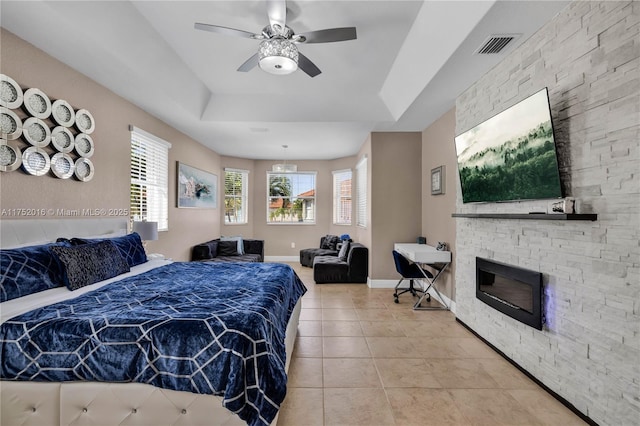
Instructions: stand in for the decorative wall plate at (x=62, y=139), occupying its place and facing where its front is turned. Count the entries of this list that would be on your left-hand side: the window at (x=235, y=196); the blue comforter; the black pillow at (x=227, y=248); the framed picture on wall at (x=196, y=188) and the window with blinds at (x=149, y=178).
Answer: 4

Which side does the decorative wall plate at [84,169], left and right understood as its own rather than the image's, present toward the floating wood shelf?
front

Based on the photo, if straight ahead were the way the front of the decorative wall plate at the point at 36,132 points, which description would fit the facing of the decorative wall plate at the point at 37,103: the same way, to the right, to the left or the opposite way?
the same way

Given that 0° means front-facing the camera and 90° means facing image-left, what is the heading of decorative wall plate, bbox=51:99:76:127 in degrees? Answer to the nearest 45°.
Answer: approximately 315°

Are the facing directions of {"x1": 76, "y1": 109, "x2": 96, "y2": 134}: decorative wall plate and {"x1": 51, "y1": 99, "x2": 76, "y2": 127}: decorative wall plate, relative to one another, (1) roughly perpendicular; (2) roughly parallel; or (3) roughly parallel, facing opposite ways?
roughly parallel

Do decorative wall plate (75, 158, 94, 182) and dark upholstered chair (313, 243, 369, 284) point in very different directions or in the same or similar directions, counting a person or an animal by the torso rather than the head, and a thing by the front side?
very different directions

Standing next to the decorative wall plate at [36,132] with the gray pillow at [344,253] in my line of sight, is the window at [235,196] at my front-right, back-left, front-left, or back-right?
front-left

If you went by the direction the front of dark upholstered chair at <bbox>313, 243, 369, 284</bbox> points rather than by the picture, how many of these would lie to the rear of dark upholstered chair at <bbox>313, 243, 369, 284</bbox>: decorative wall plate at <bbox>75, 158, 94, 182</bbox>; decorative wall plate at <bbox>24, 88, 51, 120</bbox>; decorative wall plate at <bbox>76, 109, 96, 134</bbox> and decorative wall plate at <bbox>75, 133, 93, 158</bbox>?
0

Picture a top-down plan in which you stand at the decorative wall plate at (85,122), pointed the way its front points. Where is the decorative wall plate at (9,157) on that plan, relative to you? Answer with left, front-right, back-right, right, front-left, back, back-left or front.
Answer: right

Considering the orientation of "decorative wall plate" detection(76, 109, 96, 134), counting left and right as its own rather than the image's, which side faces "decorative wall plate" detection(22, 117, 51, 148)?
right

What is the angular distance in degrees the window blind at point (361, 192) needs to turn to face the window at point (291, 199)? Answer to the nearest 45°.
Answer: approximately 45° to its right

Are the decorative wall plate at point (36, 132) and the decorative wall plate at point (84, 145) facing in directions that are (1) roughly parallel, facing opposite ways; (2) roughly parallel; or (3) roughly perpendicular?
roughly parallel
